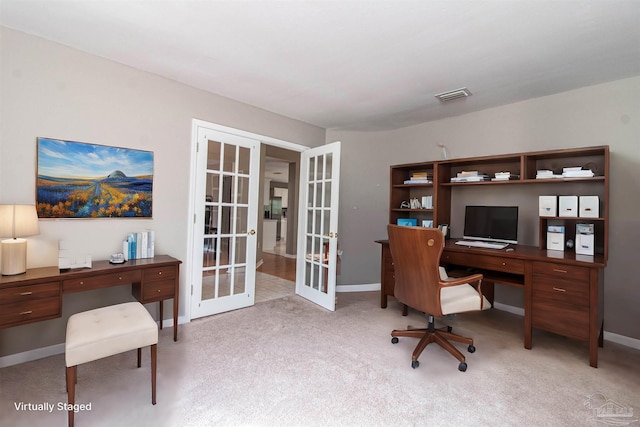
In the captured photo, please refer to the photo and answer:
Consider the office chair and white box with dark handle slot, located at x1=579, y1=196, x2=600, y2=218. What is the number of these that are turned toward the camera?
1

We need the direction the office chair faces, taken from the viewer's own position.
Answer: facing away from the viewer and to the right of the viewer

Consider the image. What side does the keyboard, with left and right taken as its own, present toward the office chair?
front

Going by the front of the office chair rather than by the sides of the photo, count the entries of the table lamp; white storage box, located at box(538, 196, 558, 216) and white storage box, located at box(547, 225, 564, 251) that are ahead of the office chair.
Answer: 2

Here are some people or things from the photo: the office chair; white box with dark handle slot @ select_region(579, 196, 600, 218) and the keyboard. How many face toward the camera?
2

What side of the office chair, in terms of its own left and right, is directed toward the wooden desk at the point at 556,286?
front

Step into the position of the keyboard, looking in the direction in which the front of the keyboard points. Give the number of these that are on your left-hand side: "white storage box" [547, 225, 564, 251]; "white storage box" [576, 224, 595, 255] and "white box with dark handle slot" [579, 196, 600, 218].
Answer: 3

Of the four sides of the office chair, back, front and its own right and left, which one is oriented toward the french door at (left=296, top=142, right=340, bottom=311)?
left

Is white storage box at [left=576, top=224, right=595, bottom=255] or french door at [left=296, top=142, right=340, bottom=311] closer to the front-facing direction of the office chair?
the white storage box

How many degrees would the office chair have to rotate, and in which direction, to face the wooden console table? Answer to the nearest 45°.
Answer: approximately 180°

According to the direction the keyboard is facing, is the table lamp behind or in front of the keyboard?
in front

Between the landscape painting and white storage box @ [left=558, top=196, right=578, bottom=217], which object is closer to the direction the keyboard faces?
the landscape painting

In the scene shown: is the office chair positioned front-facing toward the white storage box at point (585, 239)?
yes

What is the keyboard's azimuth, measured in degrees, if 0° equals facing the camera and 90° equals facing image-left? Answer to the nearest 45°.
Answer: approximately 0°

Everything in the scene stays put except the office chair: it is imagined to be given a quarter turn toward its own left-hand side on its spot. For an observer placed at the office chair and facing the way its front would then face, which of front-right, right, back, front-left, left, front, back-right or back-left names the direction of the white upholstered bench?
left
